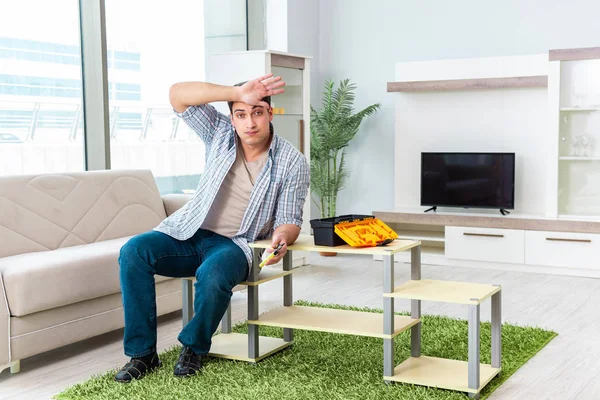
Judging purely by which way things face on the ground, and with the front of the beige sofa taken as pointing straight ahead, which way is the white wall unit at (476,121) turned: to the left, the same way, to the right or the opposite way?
to the right

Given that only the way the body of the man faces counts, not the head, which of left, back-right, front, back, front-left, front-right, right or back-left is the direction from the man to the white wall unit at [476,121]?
back

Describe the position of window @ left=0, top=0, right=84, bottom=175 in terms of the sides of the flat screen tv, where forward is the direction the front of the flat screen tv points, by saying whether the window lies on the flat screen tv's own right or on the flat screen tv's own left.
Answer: on the flat screen tv's own right

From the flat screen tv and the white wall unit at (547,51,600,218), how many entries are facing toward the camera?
2

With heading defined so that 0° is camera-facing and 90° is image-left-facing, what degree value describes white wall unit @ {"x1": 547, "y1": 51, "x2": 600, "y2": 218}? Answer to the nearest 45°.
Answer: approximately 0°

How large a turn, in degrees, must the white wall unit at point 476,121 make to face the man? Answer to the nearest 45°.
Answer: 0° — it already faces them

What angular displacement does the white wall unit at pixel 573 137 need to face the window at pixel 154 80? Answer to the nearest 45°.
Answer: approximately 90° to its right

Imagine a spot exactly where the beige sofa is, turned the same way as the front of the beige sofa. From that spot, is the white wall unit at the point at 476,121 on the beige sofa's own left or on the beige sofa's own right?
on the beige sofa's own left

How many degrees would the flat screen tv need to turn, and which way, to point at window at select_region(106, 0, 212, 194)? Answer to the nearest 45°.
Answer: approximately 45° to its right
